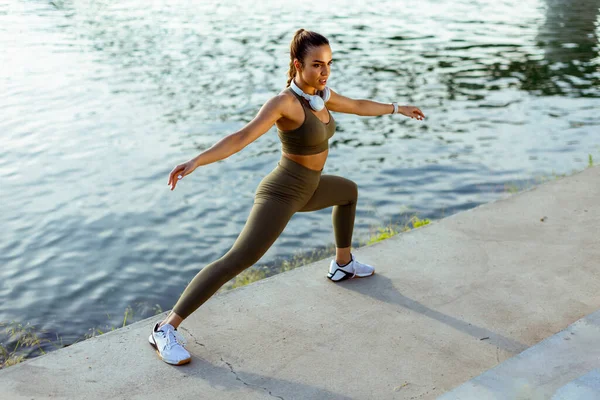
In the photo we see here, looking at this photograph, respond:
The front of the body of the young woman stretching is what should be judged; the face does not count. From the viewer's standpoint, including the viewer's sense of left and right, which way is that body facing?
facing the viewer and to the right of the viewer
